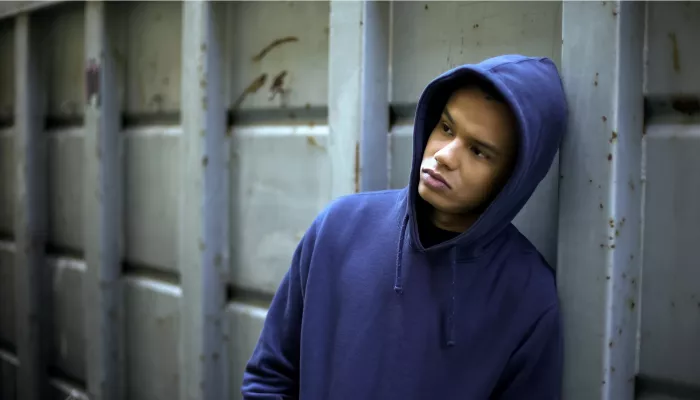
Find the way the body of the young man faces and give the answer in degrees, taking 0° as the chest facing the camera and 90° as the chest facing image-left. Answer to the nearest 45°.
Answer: approximately 0°

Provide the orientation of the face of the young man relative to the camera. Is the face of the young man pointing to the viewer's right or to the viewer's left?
to the viewer's left
